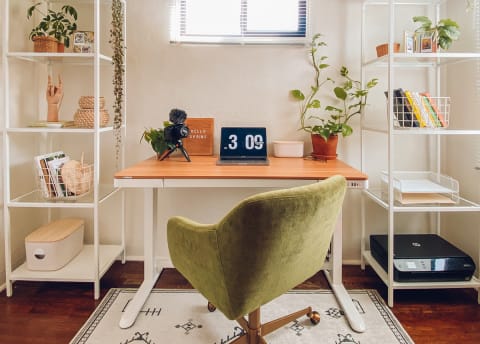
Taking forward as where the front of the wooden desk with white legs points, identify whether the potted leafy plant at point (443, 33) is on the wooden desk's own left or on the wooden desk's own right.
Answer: on the wooden desk's own left

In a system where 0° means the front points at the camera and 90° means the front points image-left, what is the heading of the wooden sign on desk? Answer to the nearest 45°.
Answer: approximately 0°

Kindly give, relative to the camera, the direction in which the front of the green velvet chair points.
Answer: facing away from the viewer and to the left of the viewer

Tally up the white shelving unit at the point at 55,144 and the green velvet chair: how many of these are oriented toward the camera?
1

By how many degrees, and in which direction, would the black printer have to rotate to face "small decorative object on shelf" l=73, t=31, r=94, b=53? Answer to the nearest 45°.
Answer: approximately 90° to its right

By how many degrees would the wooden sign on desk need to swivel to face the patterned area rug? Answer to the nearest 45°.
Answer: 0° — it already faces it
